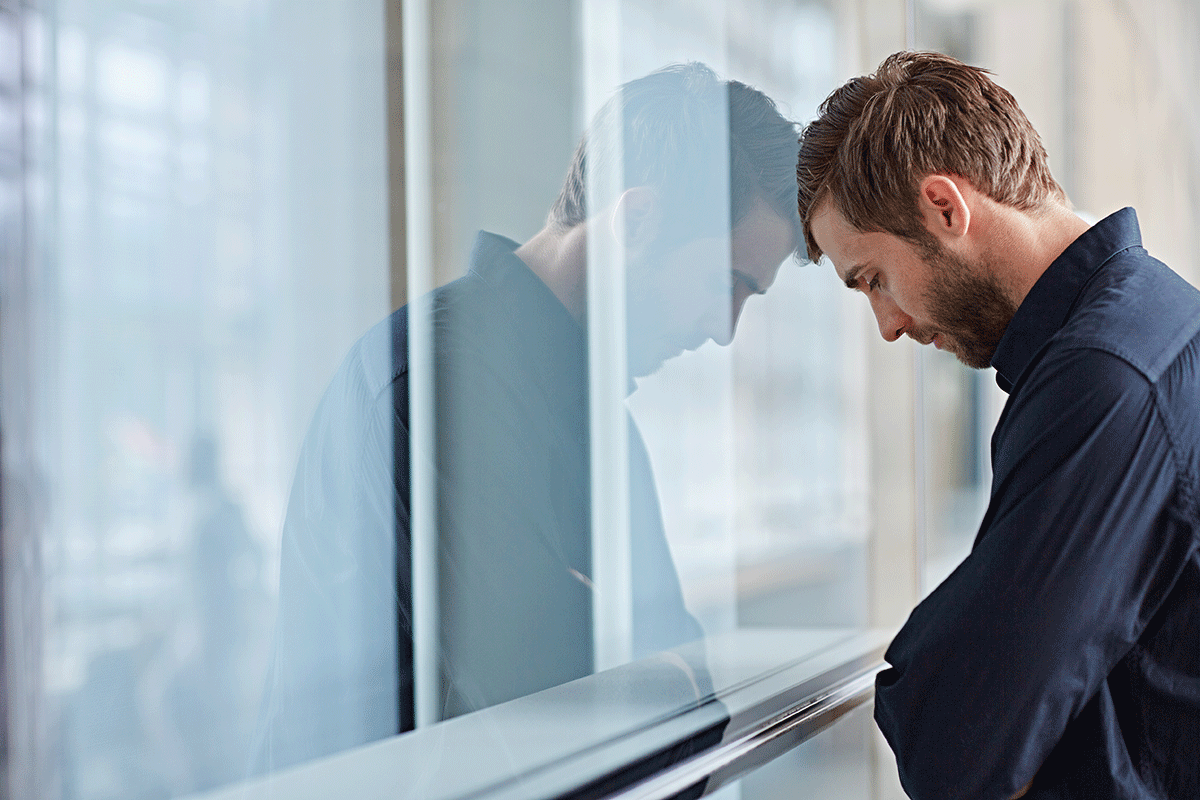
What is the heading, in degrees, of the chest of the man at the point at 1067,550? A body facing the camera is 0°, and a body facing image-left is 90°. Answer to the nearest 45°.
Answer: approximately 90°

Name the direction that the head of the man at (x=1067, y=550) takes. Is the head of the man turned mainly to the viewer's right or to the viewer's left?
to the viewer's left
